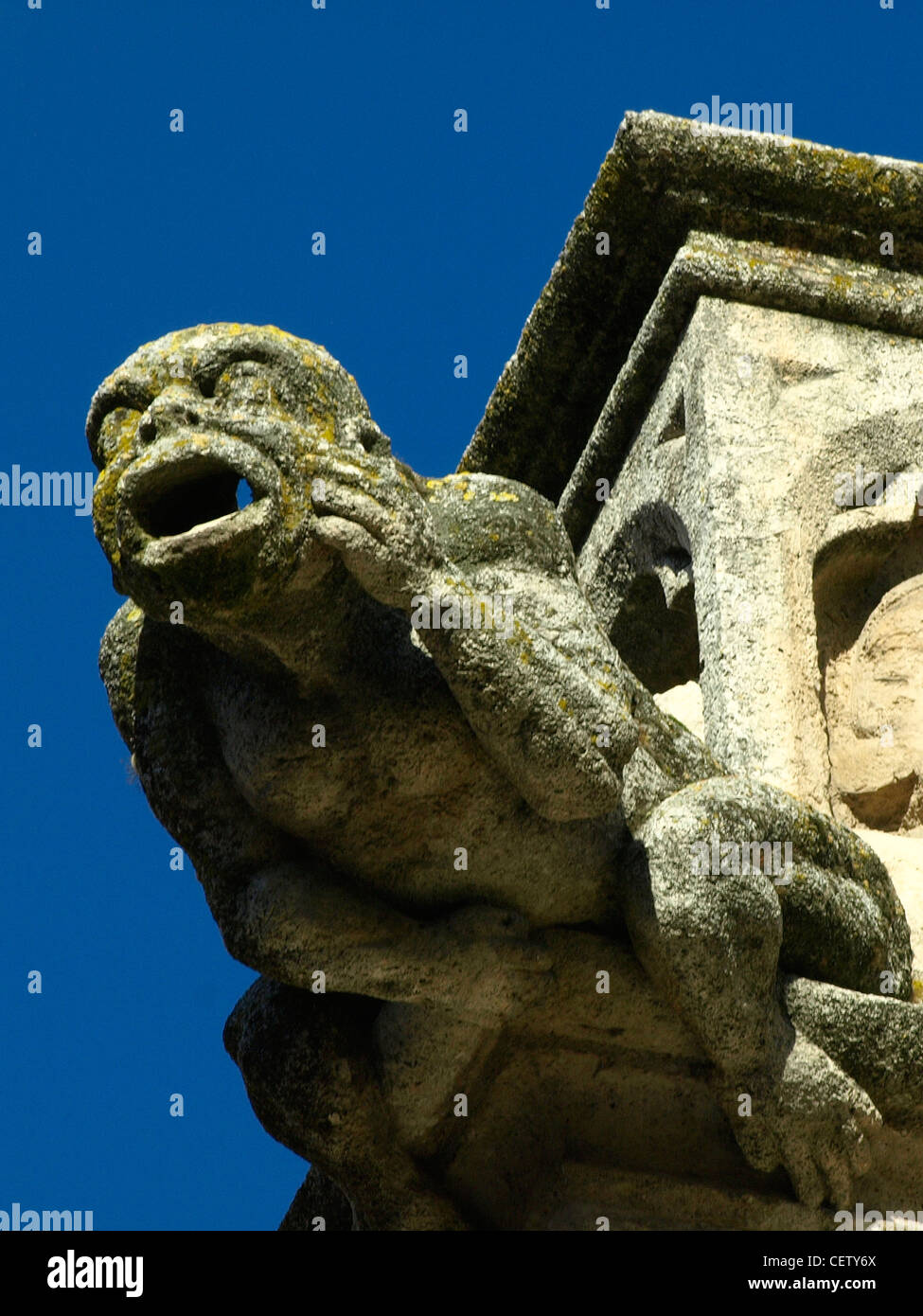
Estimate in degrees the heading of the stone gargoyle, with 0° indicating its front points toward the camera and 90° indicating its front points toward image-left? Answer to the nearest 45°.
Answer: approximately 45°
